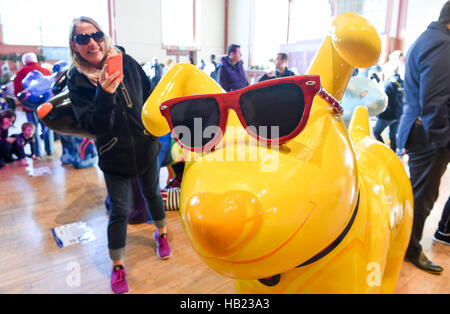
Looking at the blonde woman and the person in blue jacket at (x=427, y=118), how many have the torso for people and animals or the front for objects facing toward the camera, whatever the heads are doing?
1

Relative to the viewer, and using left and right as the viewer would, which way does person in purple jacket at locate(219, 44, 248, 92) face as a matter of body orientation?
facing the viewer and to the right of the viewer

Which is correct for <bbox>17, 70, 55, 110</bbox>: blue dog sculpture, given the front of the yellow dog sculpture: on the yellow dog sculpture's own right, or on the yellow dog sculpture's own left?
on the yellow dog sculpture's own right

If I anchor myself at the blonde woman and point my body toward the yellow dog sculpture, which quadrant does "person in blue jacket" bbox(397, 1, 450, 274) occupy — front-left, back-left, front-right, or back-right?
front-left

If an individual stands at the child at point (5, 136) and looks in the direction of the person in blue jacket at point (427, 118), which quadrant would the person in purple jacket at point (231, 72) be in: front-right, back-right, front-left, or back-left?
front-left

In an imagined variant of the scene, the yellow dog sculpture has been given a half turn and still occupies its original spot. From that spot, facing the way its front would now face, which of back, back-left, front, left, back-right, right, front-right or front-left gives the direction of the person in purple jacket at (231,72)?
front-left

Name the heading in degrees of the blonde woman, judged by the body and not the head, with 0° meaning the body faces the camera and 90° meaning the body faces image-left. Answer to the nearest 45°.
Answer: approximately 0°
